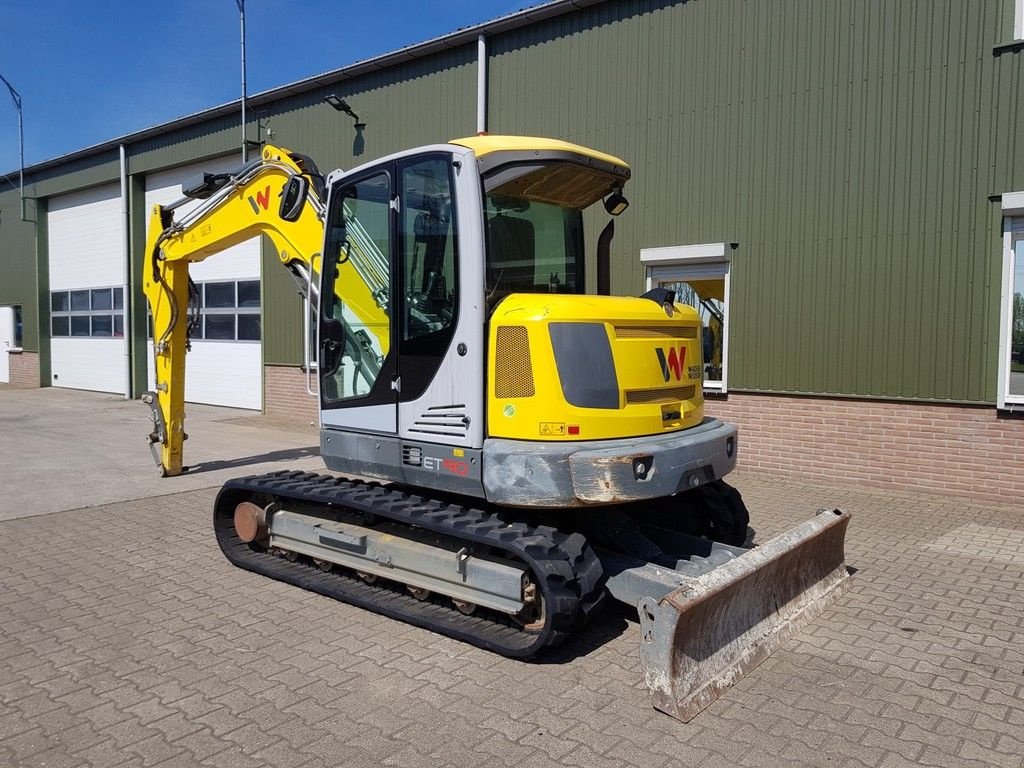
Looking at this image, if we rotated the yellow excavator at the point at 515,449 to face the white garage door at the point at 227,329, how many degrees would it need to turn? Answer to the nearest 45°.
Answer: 0° — it already faces it

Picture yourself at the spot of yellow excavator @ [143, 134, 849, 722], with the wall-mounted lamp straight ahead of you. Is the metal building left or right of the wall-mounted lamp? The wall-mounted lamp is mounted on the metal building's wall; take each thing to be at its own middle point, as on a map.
right

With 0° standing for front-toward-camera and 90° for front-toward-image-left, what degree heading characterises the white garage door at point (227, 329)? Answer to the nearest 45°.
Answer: approximately 45°

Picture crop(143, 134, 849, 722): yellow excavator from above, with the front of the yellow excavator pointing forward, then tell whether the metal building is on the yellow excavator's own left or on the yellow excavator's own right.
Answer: on the yellow excavator's own right

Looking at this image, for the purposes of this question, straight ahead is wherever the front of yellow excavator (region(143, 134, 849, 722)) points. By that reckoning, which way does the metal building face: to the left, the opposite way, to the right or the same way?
to the left

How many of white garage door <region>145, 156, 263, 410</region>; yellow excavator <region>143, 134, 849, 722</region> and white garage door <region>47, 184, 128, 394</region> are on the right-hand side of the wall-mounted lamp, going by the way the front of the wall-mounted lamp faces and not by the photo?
2

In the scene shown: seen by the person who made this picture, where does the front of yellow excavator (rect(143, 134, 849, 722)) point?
facing away from the viewer and to the left of the viewer

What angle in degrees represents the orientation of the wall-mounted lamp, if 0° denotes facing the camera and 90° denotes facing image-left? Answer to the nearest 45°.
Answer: approximately 45°

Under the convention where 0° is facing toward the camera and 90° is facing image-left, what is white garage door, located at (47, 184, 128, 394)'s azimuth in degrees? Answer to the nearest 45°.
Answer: approximately 45°

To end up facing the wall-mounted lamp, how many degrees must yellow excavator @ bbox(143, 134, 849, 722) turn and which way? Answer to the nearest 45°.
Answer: approximately 45° to its right
